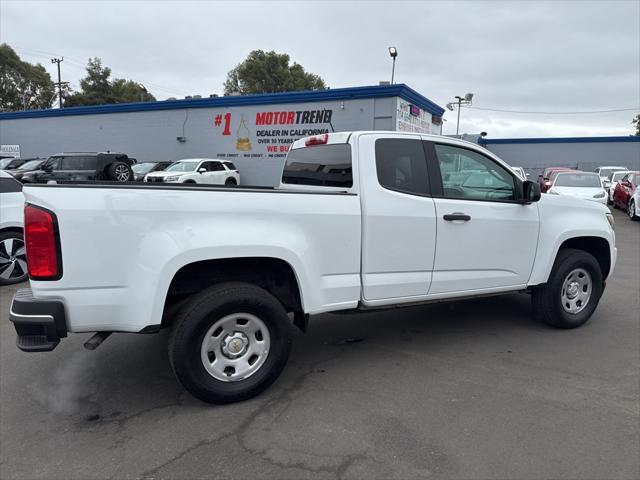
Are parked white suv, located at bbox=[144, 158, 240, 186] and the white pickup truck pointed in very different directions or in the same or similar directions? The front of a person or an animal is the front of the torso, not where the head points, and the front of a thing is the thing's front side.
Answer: very different directions

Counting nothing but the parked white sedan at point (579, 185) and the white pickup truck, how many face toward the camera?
1

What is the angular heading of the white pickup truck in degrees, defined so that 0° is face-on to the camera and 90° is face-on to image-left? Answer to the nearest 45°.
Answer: approximately 225°

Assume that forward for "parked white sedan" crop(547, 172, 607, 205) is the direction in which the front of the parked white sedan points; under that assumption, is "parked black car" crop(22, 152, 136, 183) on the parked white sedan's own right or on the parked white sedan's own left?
on the parked white sedan's own right

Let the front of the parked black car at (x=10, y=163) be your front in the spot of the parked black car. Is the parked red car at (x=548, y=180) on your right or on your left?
on your left

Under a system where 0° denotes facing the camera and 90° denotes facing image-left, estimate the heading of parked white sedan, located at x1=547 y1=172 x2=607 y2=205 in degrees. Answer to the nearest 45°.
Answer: approximately 0°

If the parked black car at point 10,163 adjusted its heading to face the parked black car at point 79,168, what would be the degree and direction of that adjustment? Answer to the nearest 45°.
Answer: approximately 45° to its left

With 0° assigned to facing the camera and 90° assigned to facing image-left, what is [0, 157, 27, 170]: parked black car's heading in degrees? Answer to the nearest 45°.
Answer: approximately 45°

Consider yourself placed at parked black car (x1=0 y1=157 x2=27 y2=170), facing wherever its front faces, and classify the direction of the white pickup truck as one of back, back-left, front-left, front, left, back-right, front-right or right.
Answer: front-left

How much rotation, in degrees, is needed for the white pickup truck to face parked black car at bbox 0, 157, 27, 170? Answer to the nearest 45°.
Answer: approximately 90° to its left

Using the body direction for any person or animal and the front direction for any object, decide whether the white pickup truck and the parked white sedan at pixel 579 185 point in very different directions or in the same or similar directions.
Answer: very different directions

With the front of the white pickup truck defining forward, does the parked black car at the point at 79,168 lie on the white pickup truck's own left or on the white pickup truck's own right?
on the white pickup truck's own left

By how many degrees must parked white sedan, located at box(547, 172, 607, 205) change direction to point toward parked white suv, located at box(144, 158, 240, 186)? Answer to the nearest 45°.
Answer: approximately 90° to its right
